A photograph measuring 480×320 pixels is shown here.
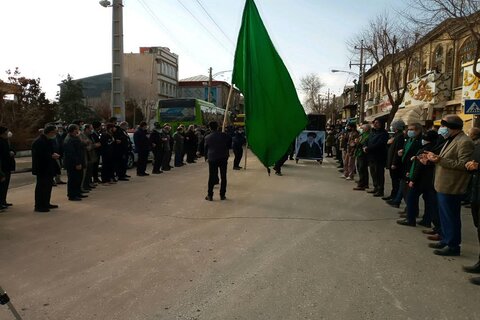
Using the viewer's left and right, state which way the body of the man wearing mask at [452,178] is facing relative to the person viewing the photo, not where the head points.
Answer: facing to the left of the viewer

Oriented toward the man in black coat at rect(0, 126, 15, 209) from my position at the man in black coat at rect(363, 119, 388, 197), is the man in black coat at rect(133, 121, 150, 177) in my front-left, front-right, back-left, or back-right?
front-right

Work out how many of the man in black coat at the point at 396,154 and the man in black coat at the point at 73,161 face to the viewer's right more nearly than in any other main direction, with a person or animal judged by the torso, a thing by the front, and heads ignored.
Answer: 1

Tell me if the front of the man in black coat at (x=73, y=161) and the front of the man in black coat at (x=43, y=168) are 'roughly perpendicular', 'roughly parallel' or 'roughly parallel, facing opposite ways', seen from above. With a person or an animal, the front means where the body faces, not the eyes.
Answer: roughly parallel

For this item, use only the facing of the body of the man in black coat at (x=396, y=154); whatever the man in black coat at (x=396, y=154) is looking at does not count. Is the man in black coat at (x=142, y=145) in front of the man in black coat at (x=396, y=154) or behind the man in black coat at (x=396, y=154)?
in front

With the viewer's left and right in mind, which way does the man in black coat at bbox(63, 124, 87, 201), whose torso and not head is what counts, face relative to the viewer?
facing to the right of the viewer

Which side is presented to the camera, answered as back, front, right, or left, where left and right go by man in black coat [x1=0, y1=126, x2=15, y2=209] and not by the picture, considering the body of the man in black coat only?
right

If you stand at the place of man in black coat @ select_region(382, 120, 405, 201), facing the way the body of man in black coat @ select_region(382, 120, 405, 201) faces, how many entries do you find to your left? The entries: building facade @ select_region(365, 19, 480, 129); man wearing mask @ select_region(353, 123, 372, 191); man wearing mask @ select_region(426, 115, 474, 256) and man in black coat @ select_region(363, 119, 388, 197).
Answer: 1

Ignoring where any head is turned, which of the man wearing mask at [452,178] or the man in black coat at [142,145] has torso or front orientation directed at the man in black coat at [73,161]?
the man wearing mask

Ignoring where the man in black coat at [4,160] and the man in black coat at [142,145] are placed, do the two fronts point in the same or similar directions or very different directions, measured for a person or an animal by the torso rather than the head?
same or similar directions

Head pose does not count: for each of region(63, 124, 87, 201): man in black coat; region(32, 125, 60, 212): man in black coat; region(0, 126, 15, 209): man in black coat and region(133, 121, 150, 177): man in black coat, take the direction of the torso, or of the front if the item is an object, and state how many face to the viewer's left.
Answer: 0

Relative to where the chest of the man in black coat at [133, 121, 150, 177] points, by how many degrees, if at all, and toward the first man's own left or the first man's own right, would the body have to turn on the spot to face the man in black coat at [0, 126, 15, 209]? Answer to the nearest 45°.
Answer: approximately 135° to the first man's own right

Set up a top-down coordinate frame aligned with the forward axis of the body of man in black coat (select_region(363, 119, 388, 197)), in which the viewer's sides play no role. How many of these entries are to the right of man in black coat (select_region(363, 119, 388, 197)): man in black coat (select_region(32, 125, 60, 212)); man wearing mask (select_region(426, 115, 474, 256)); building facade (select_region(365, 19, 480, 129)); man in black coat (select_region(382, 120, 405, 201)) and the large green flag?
1

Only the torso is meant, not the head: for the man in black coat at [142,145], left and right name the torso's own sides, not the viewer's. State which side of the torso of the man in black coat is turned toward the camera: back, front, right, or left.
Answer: right

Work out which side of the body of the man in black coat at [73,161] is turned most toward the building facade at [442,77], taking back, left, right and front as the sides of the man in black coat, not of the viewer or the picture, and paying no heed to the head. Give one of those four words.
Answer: front

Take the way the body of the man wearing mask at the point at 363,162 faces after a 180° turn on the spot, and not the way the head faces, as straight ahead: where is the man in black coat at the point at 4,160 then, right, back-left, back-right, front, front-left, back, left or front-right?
back-right

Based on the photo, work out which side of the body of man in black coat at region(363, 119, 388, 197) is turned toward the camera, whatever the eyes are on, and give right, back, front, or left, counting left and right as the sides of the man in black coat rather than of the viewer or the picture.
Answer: left

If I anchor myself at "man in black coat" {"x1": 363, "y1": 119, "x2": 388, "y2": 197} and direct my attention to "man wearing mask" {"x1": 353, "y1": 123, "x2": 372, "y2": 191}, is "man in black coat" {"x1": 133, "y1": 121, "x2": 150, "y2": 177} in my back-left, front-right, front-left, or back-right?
front-left

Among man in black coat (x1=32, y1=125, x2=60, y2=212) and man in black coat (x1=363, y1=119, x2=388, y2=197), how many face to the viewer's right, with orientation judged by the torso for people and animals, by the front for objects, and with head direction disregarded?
1
